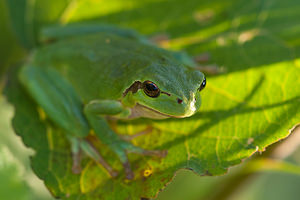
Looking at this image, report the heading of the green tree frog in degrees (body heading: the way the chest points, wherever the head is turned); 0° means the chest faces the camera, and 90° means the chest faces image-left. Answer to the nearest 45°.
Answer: approximately 315°
